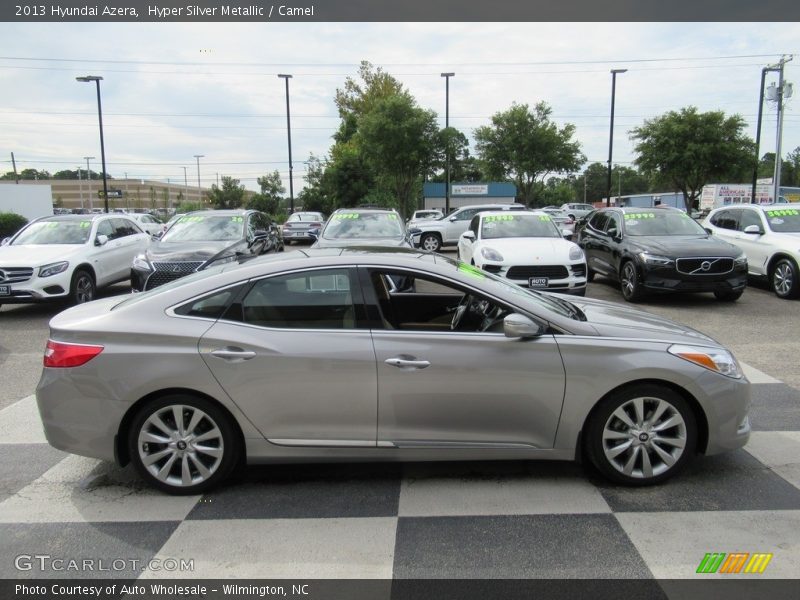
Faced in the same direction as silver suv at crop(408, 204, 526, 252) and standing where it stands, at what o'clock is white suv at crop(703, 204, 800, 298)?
white suv at crop(703, 204, 800, 298) is roughly at 8 o'clock from silver suv at crop(408, 204, 526, 252).

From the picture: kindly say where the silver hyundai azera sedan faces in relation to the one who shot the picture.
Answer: facing to the right of the viewer

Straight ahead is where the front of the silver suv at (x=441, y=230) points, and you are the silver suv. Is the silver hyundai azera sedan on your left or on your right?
on your left

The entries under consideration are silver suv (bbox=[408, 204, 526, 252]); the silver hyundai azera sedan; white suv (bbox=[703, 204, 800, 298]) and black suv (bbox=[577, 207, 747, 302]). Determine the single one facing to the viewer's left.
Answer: silver suv (bbox=[408, 204, 526, 252])

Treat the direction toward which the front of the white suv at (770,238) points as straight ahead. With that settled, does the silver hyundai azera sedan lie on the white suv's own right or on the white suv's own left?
on the white suv's own right

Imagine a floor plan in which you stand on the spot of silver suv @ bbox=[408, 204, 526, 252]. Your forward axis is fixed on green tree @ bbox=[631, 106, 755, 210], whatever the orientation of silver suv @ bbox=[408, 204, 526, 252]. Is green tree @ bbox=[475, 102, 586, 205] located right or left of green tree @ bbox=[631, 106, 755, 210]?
left

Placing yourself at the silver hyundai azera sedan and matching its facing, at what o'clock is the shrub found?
The shrub is roughly at 8 o'clock from the silver hyundai azera sedan.

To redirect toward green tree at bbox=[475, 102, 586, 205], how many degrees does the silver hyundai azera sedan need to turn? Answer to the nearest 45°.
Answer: approximately 90° to its left

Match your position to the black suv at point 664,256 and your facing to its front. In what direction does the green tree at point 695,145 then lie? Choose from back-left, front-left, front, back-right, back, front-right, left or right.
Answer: back-left

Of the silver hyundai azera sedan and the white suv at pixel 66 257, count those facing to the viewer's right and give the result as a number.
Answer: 1

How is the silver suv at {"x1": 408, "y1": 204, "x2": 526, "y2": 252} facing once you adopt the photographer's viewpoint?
facing to the left of the viewer

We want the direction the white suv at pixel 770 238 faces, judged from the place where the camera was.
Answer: facing the viewer and to the right of the viewer

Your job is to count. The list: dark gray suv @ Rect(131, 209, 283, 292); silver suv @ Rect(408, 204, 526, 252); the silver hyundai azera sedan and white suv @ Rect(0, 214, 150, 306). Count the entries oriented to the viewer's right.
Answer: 1

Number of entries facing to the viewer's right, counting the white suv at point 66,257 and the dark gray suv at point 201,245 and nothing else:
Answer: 0

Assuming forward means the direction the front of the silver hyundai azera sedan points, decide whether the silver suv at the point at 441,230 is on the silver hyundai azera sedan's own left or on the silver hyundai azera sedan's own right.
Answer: on the silver hyundai azera sedan's own left

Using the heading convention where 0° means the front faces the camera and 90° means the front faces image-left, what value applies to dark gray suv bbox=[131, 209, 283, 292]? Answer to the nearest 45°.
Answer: approximately 45°

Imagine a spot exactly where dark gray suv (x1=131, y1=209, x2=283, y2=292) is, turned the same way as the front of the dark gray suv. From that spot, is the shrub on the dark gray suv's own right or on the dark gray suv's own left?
on the dark gray suv's own right
